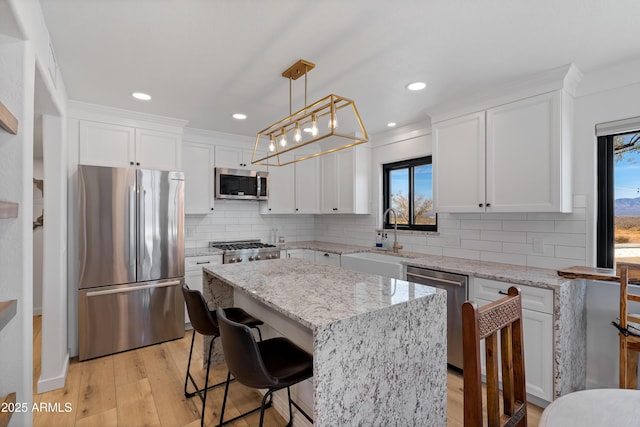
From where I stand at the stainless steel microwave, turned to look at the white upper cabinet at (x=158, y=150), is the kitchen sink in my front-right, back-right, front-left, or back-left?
back-left

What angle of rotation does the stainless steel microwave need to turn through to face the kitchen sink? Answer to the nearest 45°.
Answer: approximately 45° to its left

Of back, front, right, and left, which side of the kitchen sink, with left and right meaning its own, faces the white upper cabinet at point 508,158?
left

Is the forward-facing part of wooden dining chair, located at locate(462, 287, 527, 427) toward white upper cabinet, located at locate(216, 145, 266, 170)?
no

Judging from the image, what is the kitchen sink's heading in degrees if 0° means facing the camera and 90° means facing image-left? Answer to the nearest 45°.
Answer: approximately 45°

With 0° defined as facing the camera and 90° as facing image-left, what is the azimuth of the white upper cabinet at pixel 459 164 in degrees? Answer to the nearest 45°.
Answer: approximately 45°

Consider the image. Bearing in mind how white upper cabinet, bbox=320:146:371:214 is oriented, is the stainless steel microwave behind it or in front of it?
in front

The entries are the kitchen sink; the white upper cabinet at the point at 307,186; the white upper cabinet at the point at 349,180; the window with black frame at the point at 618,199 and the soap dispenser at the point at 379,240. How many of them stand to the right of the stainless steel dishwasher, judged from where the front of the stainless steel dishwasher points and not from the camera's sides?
4

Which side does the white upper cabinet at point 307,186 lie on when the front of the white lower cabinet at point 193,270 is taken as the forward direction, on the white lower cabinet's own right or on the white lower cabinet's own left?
on the white lower cabinet's own left

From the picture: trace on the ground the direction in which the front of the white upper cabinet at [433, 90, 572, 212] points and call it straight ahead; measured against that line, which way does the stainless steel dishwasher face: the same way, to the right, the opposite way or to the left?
the same way

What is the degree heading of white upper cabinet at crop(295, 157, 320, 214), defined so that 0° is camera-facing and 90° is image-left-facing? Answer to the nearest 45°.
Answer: approximately 45°

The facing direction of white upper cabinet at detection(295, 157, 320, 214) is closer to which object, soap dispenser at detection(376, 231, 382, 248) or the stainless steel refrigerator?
the stainless steel refrigerator

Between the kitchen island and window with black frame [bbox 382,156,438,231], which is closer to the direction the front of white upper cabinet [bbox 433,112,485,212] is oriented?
the kitchen island
